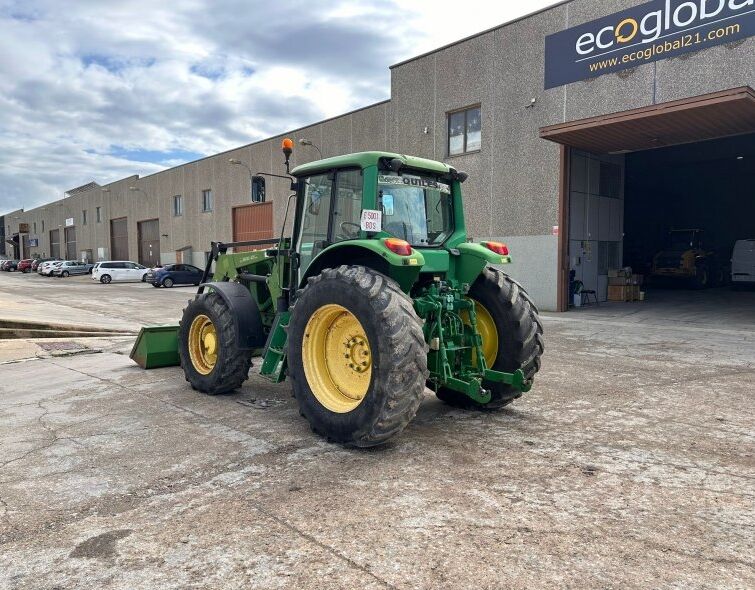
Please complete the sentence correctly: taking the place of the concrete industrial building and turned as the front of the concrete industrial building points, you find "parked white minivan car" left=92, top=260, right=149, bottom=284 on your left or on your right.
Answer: on your right

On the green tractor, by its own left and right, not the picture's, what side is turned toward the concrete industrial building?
right

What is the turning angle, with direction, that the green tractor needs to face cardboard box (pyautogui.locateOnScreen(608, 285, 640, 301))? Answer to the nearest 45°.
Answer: approximately 90° to its right

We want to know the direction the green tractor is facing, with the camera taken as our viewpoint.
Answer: facing away from the viewer and to the left of the viewer

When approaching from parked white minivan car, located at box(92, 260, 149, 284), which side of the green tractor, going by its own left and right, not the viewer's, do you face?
front

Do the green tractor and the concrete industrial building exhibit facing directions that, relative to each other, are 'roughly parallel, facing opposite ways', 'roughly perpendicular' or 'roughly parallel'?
roughly perpendicular

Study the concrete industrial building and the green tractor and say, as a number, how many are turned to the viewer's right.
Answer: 0

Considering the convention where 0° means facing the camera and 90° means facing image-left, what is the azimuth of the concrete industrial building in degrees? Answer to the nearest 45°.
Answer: approximately 45°

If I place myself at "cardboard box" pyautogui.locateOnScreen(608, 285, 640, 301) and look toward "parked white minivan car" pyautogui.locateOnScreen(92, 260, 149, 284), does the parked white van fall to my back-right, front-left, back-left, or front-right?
back-right

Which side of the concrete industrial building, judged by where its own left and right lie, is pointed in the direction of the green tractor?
front
